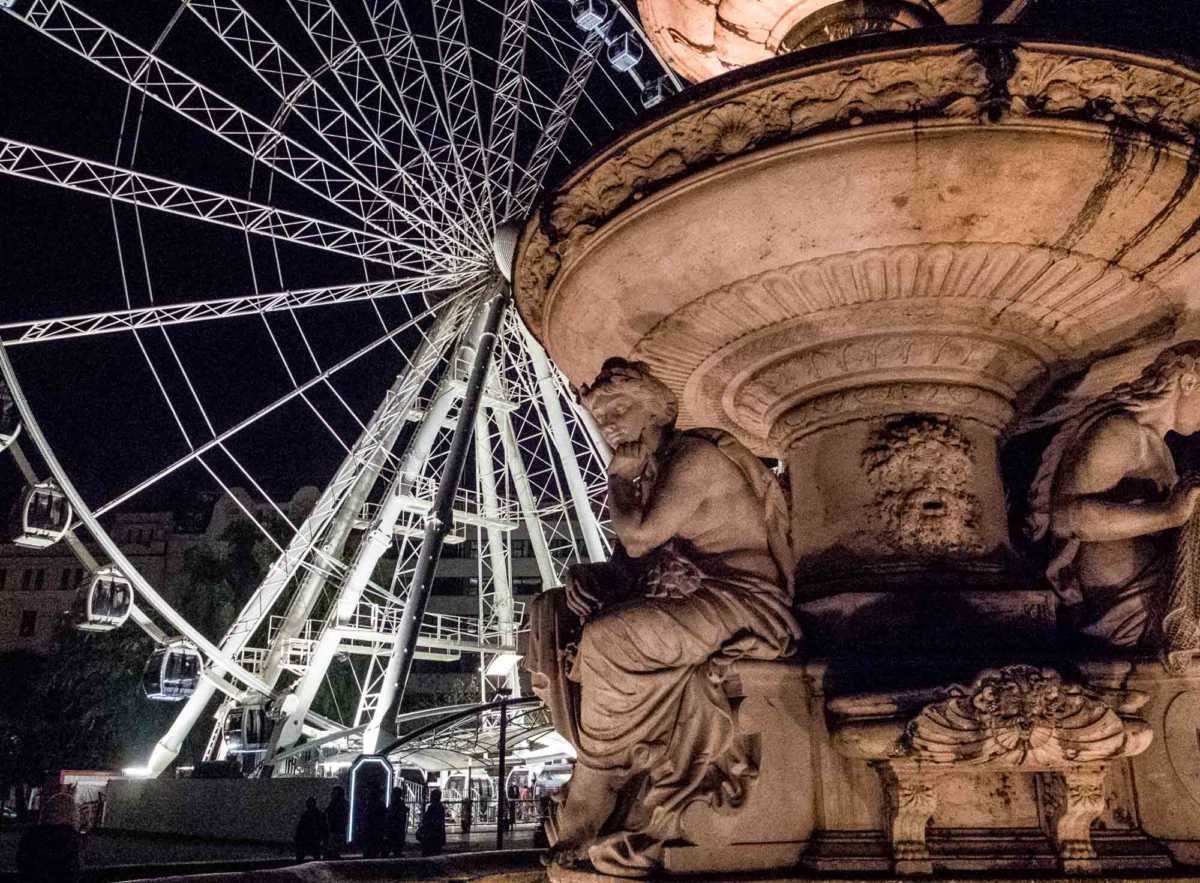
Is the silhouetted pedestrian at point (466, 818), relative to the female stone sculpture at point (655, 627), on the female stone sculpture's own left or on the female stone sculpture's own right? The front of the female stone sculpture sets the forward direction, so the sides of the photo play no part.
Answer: on the female stone sculpture's own right

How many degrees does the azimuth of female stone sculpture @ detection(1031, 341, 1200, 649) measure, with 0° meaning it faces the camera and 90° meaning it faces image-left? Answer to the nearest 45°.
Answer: approximately 270°

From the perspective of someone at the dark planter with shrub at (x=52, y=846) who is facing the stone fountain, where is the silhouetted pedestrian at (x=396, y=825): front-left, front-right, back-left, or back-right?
back-left

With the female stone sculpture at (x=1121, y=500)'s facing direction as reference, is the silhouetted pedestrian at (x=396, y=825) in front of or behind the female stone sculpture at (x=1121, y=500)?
behind

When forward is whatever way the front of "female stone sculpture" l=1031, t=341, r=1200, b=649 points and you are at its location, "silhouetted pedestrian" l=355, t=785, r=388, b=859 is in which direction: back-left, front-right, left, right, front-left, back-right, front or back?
back-left

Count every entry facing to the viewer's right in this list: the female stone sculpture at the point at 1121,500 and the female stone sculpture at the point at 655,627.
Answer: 1

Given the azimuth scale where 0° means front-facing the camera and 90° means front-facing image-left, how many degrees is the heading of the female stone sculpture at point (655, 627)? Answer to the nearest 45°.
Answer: approximately 45°

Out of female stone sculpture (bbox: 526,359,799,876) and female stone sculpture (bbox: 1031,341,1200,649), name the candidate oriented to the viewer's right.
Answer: female stone sculpture (bbox: 1031,341,1200,649)
